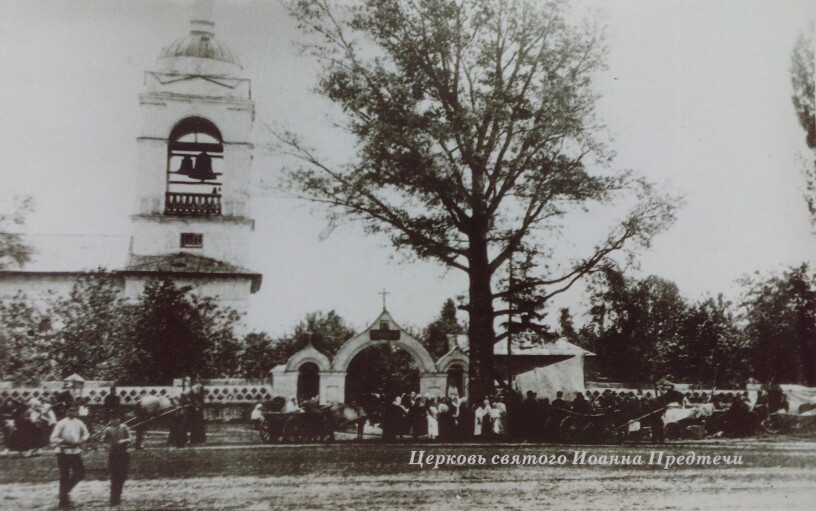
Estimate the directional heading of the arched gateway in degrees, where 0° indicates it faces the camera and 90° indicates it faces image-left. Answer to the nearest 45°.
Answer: approximately 0°

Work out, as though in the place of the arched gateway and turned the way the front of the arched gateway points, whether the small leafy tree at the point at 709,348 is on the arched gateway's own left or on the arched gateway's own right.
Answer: on the arched gateway's own left
